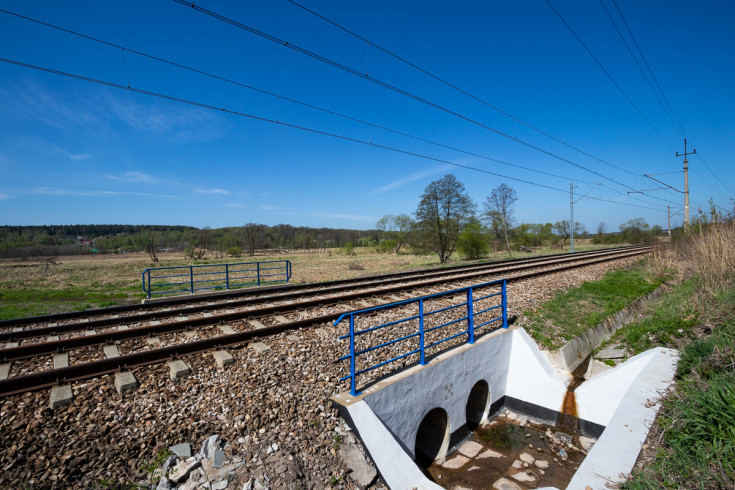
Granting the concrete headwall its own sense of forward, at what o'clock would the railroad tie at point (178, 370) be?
The railroad tie is roughly at 3 o'clock from the concrete headwall.

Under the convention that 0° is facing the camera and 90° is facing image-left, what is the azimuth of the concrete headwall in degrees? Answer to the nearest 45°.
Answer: approximately 315°

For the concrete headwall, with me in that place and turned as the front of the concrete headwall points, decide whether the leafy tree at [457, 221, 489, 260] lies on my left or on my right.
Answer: on my left

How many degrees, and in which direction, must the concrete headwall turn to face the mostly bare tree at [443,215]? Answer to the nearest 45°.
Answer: approximately 135° to its left

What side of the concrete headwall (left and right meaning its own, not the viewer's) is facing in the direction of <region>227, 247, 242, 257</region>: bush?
back

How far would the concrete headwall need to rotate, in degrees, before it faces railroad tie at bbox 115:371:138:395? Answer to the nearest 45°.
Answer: approximately 90° to its right
